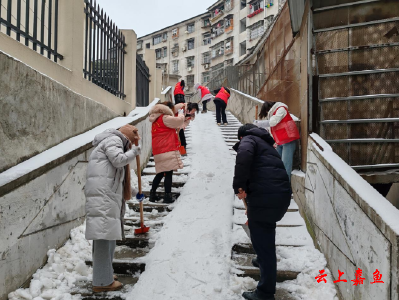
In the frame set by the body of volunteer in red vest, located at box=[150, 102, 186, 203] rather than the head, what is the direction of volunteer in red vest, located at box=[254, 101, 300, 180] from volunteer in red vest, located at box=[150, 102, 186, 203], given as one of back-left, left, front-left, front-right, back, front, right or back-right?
front-right

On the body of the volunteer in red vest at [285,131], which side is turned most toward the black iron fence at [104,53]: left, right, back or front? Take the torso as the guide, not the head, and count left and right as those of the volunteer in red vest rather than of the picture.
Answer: front

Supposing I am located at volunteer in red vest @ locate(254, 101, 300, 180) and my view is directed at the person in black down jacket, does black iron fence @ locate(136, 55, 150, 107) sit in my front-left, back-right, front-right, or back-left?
back-right

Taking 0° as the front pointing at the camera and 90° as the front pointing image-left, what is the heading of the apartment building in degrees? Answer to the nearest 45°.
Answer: approximately 45°

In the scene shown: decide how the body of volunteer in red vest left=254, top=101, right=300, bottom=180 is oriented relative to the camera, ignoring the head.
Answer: to the viewer's left

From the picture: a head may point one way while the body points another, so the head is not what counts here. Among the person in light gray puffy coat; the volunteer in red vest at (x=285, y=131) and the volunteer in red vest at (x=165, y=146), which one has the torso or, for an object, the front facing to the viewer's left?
the volunteer in red vest at (x=285, y=131)

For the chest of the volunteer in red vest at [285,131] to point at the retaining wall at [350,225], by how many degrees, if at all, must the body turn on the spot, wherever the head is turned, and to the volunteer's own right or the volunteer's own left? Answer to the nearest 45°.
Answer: approximately 90° to the volunteer's own left

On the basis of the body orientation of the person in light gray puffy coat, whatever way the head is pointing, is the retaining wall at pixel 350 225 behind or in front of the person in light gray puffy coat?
in front
